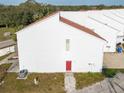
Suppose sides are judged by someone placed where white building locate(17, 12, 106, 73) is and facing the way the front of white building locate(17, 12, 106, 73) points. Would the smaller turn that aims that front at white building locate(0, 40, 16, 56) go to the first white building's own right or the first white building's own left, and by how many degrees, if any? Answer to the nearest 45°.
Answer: approximately 135° to the first white building's own right

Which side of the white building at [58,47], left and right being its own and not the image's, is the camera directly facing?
front
